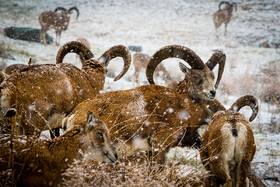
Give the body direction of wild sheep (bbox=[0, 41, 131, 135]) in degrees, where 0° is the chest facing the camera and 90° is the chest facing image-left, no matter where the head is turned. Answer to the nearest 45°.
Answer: approximately 225°

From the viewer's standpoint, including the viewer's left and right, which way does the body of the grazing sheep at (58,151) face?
facing to the right of the viewer

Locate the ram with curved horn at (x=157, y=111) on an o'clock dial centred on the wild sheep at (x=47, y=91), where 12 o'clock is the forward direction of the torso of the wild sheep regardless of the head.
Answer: The ram with curved horn is roughly at 2 o'clock from the wild sheep.

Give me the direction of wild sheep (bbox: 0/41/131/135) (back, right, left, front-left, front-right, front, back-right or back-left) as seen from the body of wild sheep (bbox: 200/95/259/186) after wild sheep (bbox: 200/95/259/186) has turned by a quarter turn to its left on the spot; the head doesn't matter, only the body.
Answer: front

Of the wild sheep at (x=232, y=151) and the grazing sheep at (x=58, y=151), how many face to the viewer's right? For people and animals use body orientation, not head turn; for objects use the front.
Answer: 1

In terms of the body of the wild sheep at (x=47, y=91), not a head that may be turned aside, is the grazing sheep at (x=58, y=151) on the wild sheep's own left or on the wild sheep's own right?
on the wild sheep's own right

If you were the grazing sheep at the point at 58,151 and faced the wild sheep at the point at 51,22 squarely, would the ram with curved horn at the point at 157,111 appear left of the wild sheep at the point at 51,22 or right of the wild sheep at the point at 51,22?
right

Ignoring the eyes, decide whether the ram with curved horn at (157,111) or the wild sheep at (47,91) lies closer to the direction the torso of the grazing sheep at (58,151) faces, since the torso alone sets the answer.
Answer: the ram with curved horn

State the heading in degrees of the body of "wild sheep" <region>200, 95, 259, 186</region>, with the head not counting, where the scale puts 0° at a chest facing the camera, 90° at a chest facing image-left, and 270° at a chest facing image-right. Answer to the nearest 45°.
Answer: approximately 180°

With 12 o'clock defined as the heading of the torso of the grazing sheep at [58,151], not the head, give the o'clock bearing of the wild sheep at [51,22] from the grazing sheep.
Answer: The wild sheep is roughly at 9 o'clock from the grazing sheep.

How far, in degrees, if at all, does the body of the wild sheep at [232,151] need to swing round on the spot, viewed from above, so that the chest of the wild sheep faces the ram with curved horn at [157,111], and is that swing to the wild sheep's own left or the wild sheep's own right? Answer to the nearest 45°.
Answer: approximately 90° to the wild sheep's own left

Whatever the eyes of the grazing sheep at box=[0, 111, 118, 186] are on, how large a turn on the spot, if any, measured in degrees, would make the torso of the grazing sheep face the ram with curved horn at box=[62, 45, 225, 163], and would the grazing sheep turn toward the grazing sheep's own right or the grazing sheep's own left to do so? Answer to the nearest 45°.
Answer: approximately 45° to the grazing sheep's own left

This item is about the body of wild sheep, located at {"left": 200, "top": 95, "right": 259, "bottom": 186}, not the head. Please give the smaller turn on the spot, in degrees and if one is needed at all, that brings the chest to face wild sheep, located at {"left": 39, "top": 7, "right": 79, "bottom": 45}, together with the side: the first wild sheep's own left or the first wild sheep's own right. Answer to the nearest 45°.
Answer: approximately 45° to the first wild sheep's own left

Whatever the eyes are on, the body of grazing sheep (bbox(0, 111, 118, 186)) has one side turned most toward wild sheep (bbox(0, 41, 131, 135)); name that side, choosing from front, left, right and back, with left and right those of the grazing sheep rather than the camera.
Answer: left
